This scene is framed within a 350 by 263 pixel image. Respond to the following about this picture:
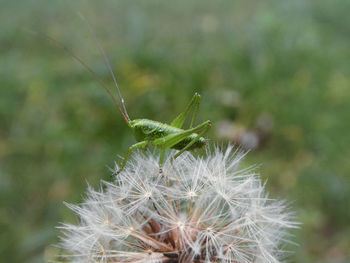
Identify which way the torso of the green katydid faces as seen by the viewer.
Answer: to the viewer's left
